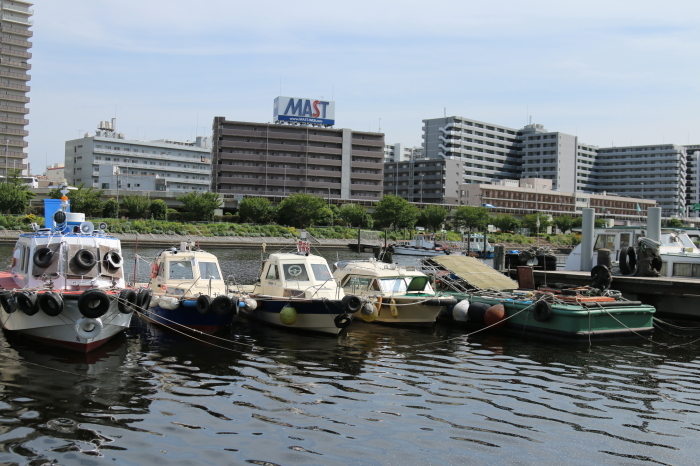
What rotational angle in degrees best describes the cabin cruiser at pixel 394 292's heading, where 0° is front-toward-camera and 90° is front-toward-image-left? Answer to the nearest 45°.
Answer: approximately 315°

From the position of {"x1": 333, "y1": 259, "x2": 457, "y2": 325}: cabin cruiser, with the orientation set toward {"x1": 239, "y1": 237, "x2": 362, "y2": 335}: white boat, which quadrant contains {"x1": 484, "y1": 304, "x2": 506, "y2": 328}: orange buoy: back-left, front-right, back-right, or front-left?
back-left

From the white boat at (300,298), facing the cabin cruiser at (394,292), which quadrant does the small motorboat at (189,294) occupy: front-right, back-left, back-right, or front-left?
back-left

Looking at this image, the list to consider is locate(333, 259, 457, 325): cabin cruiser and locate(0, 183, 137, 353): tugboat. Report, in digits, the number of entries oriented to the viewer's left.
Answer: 0

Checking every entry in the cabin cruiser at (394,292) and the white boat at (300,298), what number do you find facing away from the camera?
0

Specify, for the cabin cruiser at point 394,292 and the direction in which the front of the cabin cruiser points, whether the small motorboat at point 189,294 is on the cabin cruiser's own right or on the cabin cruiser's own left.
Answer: on the cabin cruiser's own right

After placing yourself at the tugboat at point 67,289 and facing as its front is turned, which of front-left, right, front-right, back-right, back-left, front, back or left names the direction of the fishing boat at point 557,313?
left

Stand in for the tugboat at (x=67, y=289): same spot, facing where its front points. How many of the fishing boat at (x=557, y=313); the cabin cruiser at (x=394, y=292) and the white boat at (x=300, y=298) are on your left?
3

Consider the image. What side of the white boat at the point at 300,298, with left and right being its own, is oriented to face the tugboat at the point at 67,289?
right

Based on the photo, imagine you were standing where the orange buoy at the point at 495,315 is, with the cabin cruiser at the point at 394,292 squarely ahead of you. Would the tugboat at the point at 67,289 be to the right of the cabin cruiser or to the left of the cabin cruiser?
left

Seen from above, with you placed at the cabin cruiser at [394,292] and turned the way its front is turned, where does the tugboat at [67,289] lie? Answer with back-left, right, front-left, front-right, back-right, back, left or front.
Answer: right
